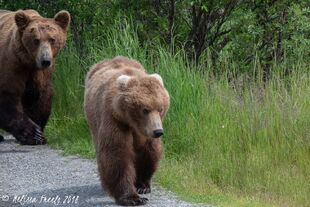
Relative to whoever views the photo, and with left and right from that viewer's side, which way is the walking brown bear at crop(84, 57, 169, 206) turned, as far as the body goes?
facing the viewer and to the right of the viewer

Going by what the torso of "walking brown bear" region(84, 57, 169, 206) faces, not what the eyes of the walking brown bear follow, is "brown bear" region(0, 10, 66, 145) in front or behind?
behind
